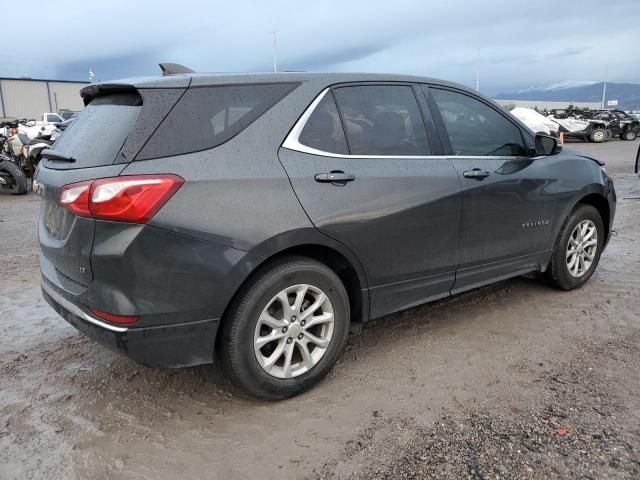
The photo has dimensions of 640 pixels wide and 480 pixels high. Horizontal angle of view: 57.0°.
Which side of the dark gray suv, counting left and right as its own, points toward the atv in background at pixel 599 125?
front

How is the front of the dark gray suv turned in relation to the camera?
facing away from the viewer and to the right of the viewer

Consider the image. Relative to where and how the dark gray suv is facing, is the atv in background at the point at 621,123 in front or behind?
in front

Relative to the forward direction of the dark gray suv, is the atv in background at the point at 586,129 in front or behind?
in front
